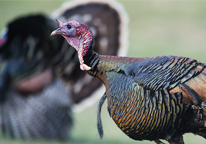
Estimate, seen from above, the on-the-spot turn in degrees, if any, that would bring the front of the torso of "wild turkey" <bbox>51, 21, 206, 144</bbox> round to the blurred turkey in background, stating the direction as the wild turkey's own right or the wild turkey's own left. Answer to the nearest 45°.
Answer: approximately 45° to the wild turkey's own right

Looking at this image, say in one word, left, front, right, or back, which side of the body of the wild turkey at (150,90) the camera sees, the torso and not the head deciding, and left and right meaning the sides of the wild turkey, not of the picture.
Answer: left
